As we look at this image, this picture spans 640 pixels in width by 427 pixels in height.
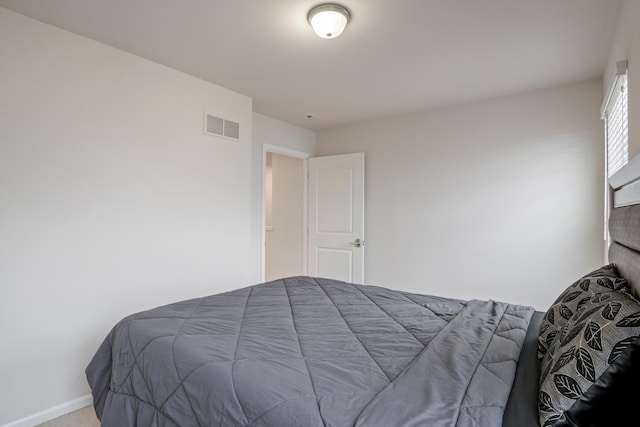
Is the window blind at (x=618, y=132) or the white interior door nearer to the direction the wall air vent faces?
the window blind

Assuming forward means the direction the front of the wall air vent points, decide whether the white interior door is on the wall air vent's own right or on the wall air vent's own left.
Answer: on the wall air vent's own left

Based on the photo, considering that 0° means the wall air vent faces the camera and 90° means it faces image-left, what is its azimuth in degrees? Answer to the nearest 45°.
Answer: approximately 315°

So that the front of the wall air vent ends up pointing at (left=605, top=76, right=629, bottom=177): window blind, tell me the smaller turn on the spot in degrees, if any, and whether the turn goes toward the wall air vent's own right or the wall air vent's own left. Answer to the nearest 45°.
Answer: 0° — it already faces it

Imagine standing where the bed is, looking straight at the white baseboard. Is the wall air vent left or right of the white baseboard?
right
